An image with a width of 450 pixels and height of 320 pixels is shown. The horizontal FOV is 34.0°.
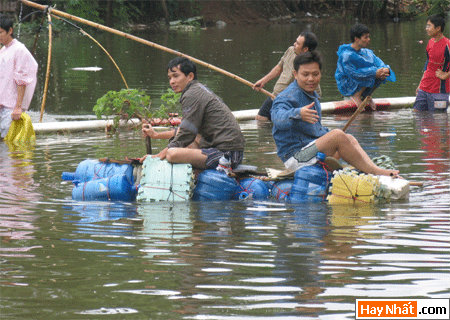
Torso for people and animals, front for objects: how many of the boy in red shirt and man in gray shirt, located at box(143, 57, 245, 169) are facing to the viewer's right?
0

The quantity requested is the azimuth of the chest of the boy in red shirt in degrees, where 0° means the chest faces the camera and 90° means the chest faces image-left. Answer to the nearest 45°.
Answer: approximately 45°

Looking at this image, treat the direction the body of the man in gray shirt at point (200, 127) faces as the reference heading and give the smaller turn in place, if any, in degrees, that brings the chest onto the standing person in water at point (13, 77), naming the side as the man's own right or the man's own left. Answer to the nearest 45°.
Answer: approximately 45° to the man's own right

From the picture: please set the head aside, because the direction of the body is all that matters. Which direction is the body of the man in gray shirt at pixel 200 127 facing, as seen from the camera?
to the viewer's left

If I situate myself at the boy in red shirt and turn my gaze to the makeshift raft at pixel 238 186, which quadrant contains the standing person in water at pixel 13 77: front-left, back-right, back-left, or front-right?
front-right

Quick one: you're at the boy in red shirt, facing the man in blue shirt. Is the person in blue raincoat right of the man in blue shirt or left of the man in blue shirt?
right

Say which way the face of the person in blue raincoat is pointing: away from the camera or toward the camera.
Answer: toward the camera

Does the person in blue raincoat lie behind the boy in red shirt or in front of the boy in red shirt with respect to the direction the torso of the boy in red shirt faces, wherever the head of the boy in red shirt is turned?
in front
